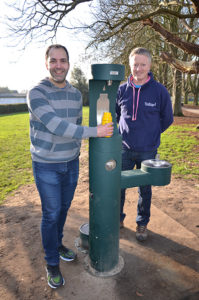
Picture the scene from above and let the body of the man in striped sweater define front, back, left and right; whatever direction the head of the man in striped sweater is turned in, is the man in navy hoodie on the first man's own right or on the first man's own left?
on the first man's own left

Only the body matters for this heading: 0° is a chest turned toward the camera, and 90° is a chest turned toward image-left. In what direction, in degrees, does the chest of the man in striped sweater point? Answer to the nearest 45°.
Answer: approximately 315°

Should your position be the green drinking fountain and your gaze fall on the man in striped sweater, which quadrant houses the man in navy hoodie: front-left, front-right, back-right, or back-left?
back-right
